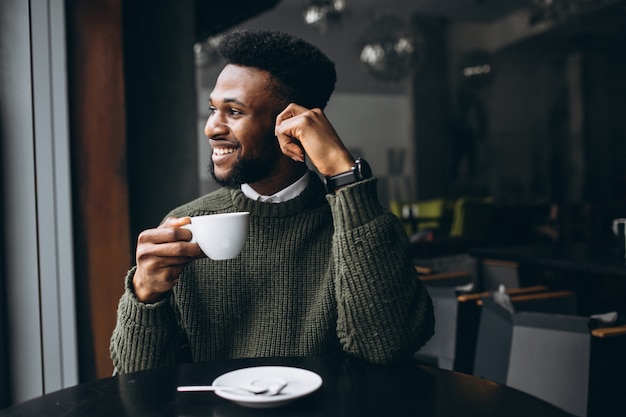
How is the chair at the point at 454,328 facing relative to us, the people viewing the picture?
facing away from the viewer and to the right of the viewer

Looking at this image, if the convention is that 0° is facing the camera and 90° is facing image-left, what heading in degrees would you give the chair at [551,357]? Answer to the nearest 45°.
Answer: approximately 225°

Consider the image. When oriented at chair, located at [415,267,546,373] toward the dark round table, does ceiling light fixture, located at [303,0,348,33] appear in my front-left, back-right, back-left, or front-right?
back-right

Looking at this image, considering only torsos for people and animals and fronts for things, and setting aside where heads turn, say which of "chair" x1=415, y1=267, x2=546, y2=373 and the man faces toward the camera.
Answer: the man

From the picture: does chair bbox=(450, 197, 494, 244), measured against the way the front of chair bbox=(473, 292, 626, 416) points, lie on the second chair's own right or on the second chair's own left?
on the second chair's own left

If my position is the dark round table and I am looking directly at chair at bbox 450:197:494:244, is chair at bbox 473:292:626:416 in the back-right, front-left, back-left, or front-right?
front-right

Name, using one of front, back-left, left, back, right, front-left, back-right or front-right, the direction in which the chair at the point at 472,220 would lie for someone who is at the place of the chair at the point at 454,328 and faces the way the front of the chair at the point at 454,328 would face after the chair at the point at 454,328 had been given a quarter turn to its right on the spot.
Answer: back-left

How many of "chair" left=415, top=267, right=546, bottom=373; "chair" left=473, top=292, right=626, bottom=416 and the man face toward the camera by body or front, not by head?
1

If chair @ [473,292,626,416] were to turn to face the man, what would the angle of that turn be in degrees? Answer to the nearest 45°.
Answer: approximately 180°

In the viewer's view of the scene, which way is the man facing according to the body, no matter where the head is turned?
toward the camera

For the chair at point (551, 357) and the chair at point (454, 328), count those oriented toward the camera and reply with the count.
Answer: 0

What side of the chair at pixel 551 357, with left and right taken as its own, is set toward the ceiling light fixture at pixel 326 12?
left

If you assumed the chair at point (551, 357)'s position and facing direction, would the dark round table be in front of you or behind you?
behind

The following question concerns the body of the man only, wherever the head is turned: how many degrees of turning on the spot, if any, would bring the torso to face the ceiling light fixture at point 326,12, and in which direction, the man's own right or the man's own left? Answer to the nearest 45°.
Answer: approximately 180°

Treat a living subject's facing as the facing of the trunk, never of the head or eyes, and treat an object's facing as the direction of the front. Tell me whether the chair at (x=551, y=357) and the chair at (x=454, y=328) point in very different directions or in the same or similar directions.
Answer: same or similar directions
